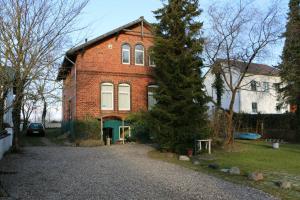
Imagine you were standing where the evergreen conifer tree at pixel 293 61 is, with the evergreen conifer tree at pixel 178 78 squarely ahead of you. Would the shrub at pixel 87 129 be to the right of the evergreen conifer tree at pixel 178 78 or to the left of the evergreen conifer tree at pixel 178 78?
right

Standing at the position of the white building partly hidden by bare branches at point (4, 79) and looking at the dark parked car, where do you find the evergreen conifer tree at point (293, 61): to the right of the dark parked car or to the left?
right

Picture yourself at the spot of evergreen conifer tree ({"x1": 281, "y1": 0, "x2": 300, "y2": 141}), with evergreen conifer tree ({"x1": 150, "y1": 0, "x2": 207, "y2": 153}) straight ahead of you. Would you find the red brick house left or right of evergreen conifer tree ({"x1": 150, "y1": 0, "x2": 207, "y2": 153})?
right
